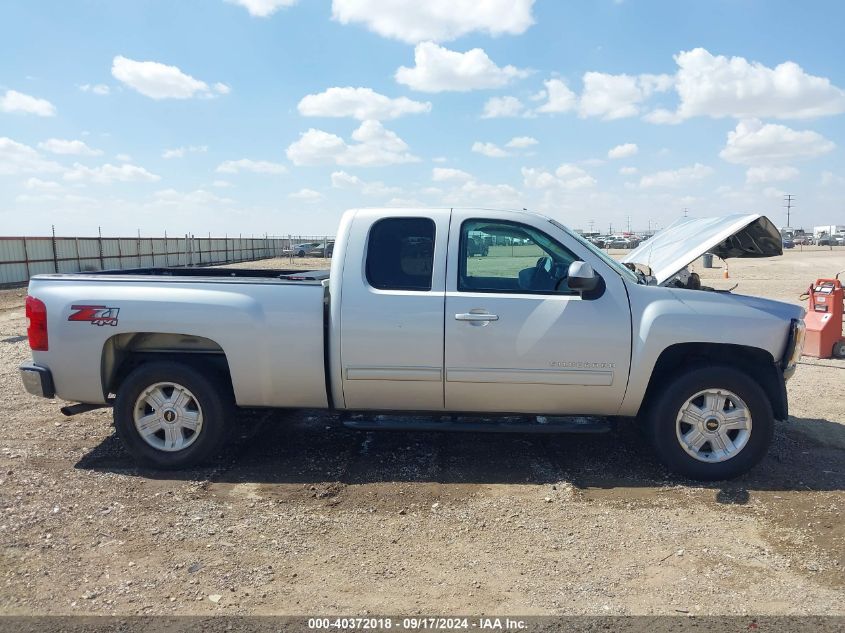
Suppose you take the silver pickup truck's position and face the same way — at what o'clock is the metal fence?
The metal fence is roughly at 8 o'clock from the silver pickup truck.

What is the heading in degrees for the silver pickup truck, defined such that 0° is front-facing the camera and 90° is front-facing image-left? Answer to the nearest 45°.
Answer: approximately 270°
